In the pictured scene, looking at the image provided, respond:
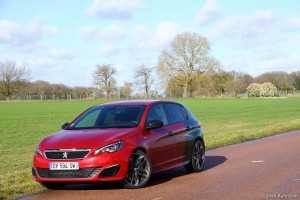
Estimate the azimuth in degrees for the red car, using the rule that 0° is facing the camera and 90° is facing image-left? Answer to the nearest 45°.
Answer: approximately 45°
